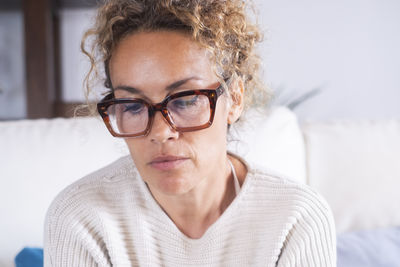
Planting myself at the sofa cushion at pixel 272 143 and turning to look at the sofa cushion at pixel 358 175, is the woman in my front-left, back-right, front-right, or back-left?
back-right

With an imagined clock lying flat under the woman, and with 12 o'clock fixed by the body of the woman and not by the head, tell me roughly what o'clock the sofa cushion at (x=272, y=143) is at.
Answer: The sofa cushion is roughly at 7 o'clock from the woman.
